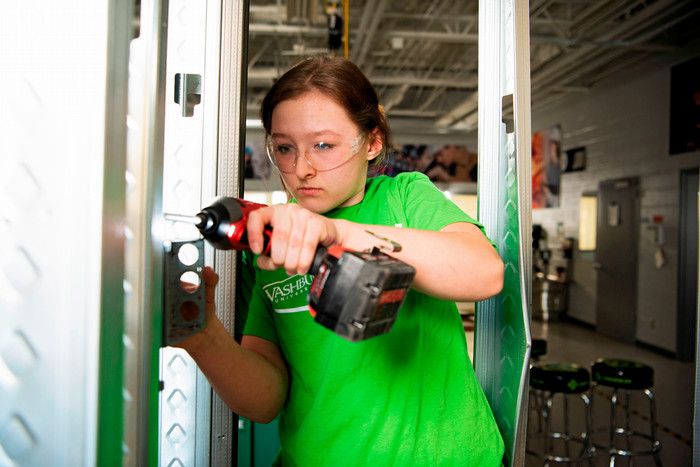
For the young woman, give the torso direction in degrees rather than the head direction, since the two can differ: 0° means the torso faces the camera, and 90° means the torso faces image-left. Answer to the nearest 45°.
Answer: approximately 45°

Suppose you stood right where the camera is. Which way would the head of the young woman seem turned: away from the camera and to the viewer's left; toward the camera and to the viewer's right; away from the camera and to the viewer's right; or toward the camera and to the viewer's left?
toward the camera and to the viewer's left

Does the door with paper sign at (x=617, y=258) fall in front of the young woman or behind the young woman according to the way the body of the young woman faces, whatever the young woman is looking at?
behind
